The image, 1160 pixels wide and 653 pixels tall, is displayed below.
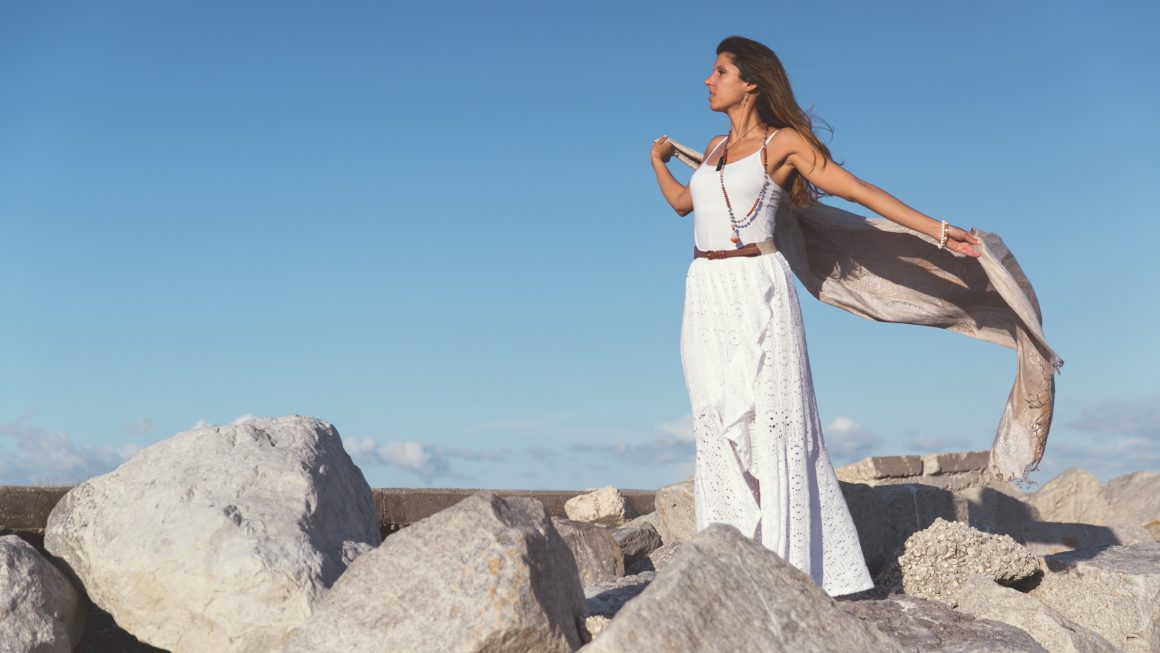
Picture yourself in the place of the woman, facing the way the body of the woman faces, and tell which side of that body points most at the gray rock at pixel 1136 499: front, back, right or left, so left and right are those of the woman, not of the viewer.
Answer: back

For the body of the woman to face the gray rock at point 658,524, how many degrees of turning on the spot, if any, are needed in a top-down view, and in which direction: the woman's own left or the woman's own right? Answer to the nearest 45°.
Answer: approximately 135° to the woman's own right

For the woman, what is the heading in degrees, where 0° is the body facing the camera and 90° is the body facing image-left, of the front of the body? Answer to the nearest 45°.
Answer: approximately 45°

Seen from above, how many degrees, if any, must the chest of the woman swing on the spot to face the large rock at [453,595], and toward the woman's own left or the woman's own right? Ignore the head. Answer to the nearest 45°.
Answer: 0° — they already face it

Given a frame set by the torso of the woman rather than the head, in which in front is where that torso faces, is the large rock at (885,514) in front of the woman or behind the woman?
behind

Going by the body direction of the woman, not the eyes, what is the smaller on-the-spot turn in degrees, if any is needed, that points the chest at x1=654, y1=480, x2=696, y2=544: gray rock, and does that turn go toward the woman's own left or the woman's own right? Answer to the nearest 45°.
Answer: approximately 135° to the woman's own right

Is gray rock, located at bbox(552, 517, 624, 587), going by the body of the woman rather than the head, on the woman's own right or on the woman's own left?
on the woman's own right

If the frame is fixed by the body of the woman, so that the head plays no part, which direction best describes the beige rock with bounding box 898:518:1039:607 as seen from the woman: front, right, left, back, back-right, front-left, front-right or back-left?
back

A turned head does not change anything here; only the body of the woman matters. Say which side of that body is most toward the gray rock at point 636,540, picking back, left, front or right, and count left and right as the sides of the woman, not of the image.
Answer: right

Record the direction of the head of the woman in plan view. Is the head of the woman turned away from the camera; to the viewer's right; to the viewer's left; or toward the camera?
to the viewer's left

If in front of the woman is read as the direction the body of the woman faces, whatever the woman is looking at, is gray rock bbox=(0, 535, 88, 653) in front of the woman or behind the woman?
in front
